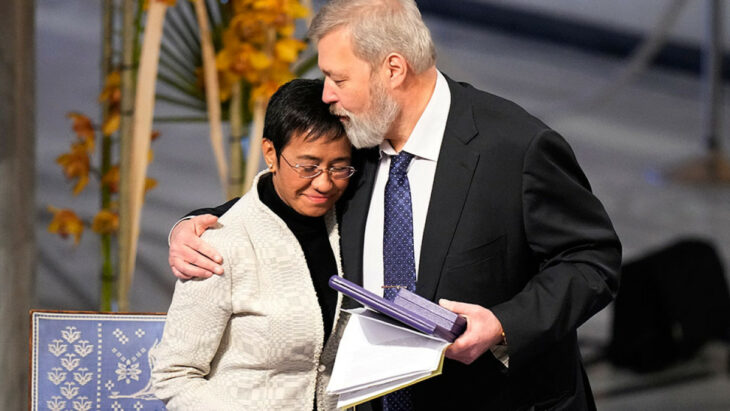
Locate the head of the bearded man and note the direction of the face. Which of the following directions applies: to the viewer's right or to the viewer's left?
to the viewer's left

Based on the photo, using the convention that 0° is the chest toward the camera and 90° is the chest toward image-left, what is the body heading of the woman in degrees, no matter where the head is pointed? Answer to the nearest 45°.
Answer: approximately 315°

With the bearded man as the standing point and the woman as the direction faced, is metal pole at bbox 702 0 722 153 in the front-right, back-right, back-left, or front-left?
back-right

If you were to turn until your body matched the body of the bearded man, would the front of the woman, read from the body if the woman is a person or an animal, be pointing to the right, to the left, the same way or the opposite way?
to the left

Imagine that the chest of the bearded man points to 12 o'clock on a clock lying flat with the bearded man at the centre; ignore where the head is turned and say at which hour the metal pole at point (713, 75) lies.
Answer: The metal pole is roughly at 5 o'clock from the bearded man.

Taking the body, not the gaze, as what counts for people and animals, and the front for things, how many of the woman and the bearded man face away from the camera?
0

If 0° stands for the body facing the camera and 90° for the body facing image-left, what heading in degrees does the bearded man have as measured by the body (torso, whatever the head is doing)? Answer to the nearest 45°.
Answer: approximately 45°

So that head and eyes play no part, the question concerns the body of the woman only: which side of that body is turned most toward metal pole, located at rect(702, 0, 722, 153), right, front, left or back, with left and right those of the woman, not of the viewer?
left
